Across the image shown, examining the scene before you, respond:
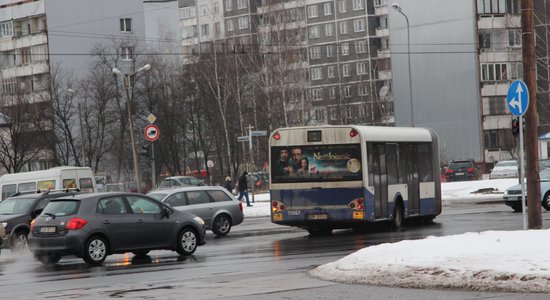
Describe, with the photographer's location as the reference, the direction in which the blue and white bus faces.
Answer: facing away from the viewer and to the right of the viewer

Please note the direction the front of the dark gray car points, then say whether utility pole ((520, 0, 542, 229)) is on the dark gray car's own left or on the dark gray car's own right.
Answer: on the dark gray car's own right

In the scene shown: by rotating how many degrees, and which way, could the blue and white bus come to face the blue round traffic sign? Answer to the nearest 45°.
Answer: approximately 90° to its right

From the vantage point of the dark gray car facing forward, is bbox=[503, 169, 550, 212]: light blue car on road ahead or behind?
ahead

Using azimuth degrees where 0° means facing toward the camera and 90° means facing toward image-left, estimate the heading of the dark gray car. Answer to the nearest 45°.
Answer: approximately 225°

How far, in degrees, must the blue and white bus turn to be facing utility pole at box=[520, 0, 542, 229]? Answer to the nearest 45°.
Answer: approximately 90° to its right

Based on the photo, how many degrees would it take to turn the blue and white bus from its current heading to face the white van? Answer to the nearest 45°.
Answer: approximately 90° to its left

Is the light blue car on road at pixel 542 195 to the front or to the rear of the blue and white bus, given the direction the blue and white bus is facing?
to the front

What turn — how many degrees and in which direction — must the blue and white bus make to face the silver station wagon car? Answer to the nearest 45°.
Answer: approximately 90° to its left

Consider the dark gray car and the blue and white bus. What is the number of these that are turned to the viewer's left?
0
